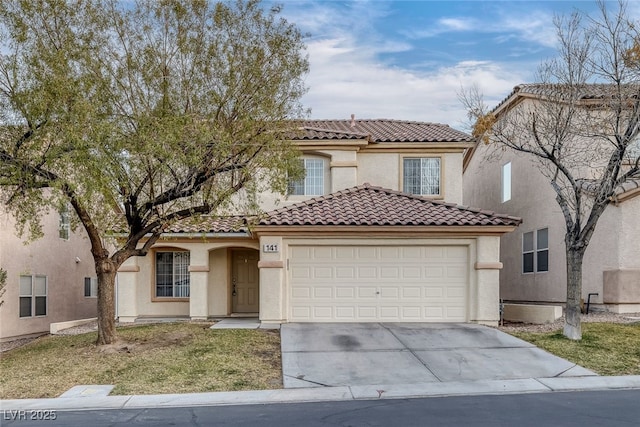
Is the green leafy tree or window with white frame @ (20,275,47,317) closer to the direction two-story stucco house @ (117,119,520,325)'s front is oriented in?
the green leafy tree

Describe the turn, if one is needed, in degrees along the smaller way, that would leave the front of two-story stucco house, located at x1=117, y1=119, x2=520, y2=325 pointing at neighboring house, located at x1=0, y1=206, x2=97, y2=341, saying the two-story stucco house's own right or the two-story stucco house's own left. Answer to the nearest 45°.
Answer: approximately 135° to the two-story stucco house's own right

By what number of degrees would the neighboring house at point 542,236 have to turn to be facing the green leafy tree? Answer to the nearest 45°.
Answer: approximately 90° to its right

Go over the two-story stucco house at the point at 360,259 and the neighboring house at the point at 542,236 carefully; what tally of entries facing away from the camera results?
0

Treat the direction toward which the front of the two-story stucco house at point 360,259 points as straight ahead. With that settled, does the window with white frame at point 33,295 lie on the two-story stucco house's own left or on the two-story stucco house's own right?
on the two-story stucco house's own right

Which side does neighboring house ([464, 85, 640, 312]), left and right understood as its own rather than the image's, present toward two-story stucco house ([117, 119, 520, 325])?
right

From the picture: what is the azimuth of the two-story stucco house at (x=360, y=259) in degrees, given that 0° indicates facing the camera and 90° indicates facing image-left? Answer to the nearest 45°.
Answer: approximately 0°

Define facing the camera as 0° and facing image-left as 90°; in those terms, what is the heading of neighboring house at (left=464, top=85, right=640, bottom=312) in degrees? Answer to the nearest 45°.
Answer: approximately 315°

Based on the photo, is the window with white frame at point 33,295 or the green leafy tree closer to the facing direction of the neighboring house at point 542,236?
the green leafy tree
